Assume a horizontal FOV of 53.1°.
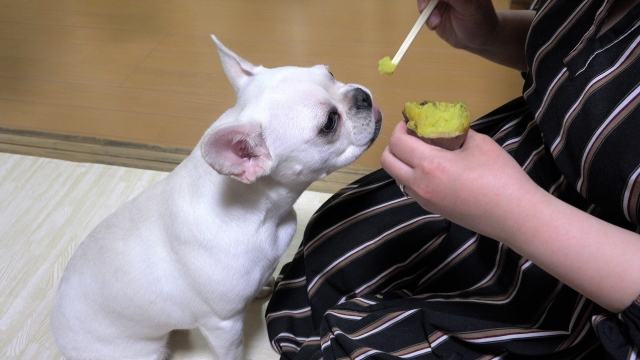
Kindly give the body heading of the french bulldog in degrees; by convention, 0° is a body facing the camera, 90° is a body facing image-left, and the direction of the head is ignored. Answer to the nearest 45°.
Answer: approximately 270°
